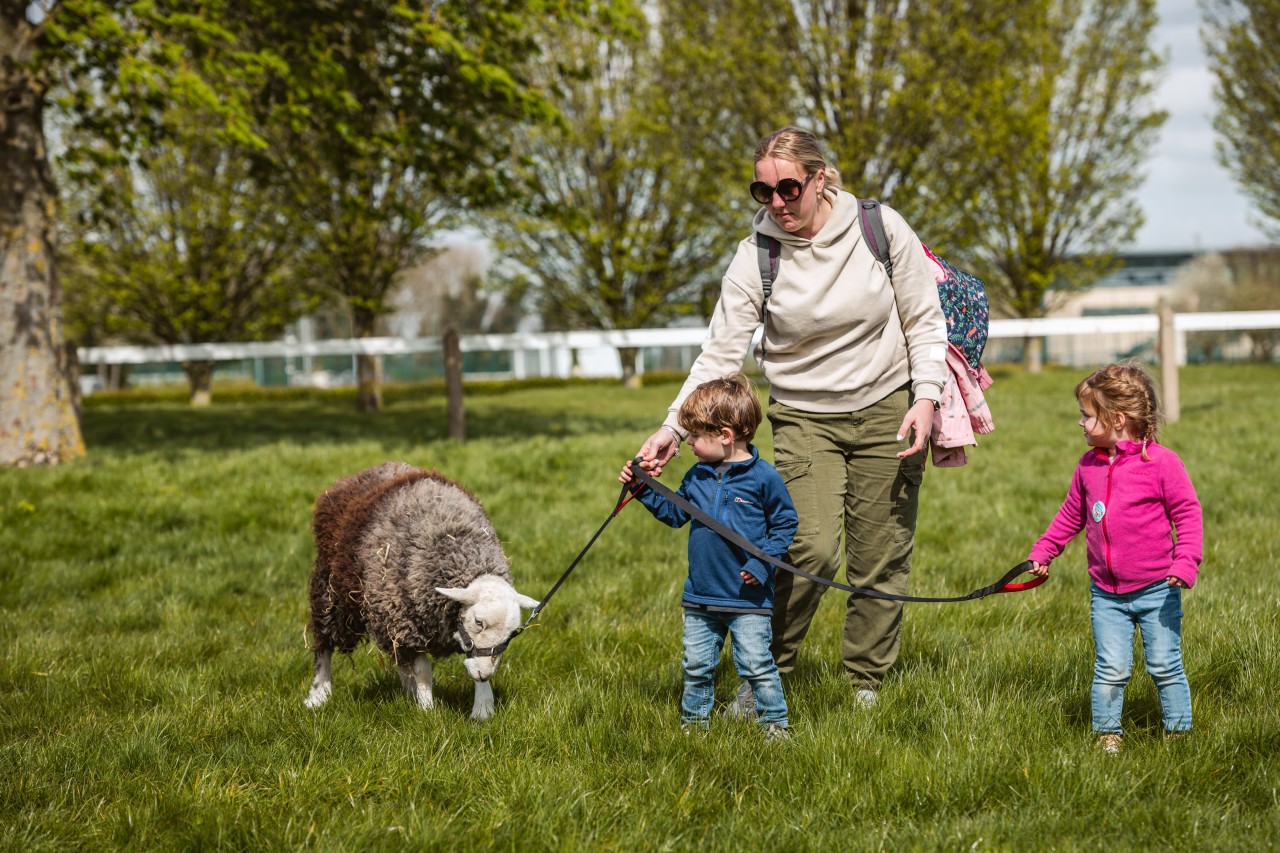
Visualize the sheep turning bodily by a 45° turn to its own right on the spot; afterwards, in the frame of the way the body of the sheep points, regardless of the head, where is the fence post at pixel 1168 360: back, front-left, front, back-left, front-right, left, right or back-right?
back-left

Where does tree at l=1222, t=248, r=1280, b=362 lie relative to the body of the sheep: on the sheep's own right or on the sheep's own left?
on the sheep's own left

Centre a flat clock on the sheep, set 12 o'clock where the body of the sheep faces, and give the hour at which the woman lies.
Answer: The woman is roughly at 11 o'clock from the sheep.

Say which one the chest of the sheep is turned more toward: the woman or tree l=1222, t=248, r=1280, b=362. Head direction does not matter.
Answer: the woman

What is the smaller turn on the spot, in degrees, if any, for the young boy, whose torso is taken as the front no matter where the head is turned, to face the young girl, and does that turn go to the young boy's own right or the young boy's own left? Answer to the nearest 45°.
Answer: approximately 135° to the young boy's own left

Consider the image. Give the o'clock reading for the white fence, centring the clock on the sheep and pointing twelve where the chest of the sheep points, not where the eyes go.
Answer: The white fence is roughly at 8 o'clock from the sheep.

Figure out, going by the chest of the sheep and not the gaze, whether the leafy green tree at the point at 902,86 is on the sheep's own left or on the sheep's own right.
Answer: on the sheep's own left

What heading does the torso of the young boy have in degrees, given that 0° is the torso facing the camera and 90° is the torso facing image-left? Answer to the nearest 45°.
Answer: approximately 45°

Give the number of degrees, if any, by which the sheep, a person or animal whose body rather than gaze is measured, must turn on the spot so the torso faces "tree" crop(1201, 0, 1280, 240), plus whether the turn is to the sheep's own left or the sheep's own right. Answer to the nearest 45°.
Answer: approximately 90° to the sheep's own left

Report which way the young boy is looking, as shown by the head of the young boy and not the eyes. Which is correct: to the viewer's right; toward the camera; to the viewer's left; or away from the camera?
to the viewer's left
